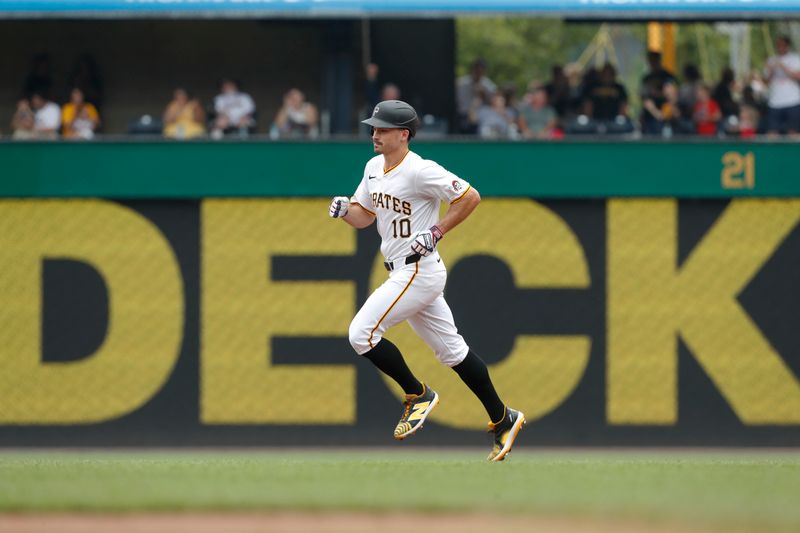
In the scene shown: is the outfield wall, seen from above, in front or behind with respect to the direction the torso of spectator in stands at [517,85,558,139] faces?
in front

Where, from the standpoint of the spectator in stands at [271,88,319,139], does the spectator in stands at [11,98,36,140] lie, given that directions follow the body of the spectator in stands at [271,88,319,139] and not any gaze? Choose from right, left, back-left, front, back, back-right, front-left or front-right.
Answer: right

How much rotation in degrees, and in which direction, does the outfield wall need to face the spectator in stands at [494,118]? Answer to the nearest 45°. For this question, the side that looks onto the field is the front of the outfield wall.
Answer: approximately 135° to its left

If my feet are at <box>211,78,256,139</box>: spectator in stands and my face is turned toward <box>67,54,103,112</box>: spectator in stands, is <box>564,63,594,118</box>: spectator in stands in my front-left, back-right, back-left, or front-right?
back-right

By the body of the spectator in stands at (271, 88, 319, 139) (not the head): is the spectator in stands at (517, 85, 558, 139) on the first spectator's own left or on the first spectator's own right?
on the first spectator's own left

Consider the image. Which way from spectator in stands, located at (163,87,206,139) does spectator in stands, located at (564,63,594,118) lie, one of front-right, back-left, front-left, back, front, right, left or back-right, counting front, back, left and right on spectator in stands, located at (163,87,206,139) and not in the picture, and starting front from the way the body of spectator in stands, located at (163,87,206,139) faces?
left

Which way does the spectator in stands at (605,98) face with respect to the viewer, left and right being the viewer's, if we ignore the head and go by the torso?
facing the viewer

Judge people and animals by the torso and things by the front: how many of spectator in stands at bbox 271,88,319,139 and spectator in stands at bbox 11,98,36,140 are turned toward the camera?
2

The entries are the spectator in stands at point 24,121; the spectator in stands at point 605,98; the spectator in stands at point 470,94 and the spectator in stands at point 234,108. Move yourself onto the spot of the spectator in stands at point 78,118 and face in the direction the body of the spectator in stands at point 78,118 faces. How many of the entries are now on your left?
3

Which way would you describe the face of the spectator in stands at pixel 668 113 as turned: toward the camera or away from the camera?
toward the camera

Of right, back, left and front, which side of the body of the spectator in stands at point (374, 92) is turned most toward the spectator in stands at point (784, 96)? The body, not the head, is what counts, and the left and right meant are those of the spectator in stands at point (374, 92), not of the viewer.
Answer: left

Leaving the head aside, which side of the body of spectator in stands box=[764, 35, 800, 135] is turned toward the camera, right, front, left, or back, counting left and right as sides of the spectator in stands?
front

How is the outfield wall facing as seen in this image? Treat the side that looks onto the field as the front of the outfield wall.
toward the camera

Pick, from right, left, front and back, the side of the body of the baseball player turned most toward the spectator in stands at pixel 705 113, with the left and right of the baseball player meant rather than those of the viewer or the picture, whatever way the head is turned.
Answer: back

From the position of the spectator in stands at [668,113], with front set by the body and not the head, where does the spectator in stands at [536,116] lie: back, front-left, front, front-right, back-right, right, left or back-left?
right

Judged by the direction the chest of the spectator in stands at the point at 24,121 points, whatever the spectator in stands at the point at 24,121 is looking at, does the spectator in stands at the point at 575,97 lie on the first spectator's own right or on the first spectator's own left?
on the first spectator's own left
